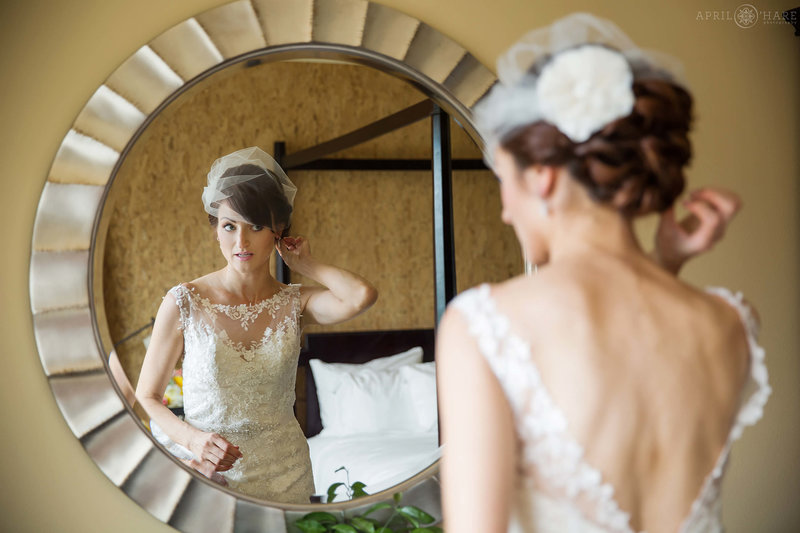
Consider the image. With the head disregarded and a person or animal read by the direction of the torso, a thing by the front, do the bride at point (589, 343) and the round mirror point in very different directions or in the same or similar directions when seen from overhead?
very different directions

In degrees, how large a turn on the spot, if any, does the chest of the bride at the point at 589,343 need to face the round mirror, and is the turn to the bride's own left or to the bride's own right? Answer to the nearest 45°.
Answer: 0° — they already face it

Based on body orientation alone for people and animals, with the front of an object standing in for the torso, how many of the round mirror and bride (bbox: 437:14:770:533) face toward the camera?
1

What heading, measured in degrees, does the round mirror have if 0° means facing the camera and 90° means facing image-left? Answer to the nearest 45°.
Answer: approximately 0°

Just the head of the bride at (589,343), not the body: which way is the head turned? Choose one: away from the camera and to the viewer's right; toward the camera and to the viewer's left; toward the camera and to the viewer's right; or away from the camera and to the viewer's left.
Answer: away from the camera and to the viewer's left

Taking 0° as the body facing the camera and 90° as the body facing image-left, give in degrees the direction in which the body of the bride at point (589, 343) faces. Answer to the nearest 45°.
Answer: approximately 135°

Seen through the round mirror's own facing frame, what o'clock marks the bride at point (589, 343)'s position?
The bride is roughly at 11 o'clock from the round mirror.
